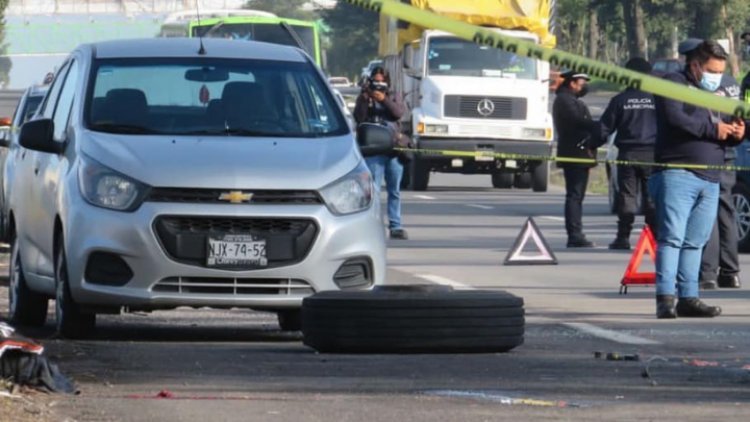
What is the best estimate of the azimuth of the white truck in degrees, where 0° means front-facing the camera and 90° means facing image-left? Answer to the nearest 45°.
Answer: approximately 0°

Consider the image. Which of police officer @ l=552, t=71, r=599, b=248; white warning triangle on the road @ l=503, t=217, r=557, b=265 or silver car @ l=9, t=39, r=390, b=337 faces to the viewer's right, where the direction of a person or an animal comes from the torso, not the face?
the police officer

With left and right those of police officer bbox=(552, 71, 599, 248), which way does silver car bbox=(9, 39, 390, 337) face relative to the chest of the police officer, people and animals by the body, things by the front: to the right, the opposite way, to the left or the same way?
to the right

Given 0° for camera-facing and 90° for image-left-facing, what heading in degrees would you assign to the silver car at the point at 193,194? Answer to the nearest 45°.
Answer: approximately 0°

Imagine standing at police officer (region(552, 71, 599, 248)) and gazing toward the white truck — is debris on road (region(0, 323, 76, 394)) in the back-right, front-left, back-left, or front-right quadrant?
back-left

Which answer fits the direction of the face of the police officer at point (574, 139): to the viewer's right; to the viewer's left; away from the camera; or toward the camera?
to the viewer's right

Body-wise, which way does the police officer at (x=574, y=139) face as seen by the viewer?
to the viewer's right
